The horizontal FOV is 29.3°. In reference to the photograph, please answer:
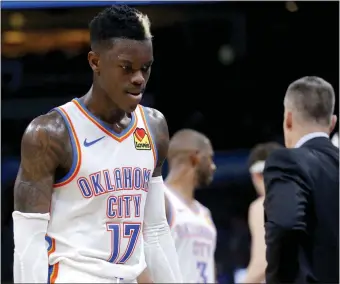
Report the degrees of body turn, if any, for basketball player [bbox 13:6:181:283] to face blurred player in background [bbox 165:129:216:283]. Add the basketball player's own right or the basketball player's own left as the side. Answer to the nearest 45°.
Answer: approximately 135° to the basketball player's own left

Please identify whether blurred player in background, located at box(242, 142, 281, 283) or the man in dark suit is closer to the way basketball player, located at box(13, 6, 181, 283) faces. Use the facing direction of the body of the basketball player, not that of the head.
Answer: the man in dark suit

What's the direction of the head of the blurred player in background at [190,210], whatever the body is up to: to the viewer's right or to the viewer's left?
to the viewer's right

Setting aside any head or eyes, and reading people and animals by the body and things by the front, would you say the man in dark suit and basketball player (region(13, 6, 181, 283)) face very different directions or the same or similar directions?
very different directions

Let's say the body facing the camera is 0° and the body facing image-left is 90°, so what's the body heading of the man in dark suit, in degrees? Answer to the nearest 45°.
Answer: approximately 135°

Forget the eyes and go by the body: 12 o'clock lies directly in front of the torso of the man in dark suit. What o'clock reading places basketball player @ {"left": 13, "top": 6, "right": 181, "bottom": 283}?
The basketball player is roughly at 9 o'clock from the man in dark suit.

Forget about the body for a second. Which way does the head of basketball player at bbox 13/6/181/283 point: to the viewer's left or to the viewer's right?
to the viewer's right
